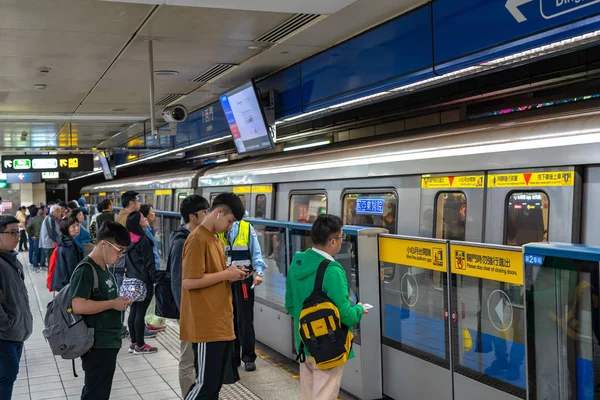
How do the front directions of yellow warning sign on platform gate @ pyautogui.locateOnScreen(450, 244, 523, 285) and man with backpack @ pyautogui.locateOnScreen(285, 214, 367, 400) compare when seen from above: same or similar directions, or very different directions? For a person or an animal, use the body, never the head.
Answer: very different directions

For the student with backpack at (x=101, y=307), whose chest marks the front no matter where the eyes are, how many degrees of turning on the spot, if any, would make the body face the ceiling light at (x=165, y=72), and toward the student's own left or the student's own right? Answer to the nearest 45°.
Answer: approximately 90° to the student's own left

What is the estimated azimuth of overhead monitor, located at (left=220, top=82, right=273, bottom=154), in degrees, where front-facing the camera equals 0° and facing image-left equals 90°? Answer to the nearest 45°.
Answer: approximately 45°

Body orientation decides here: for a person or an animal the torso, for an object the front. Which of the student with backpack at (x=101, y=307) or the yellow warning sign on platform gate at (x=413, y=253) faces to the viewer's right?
the student with backpack

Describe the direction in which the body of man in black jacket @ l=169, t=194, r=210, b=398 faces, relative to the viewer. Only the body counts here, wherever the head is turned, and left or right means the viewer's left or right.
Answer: facing to the right of the viewer

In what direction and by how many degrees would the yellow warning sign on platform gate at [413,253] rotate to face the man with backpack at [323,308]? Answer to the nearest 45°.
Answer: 0° — it already faces them

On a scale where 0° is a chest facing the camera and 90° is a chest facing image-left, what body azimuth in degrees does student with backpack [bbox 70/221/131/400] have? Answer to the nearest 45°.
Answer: approximately 270°

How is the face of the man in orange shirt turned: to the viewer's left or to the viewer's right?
to the viewer's right

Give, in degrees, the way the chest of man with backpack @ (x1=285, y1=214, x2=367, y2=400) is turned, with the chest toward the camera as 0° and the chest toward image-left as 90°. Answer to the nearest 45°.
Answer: approximately 225°

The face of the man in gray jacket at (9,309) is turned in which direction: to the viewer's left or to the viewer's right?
to the viewer's right

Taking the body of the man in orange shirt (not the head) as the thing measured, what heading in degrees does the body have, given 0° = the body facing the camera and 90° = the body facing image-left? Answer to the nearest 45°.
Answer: approximately 270°
